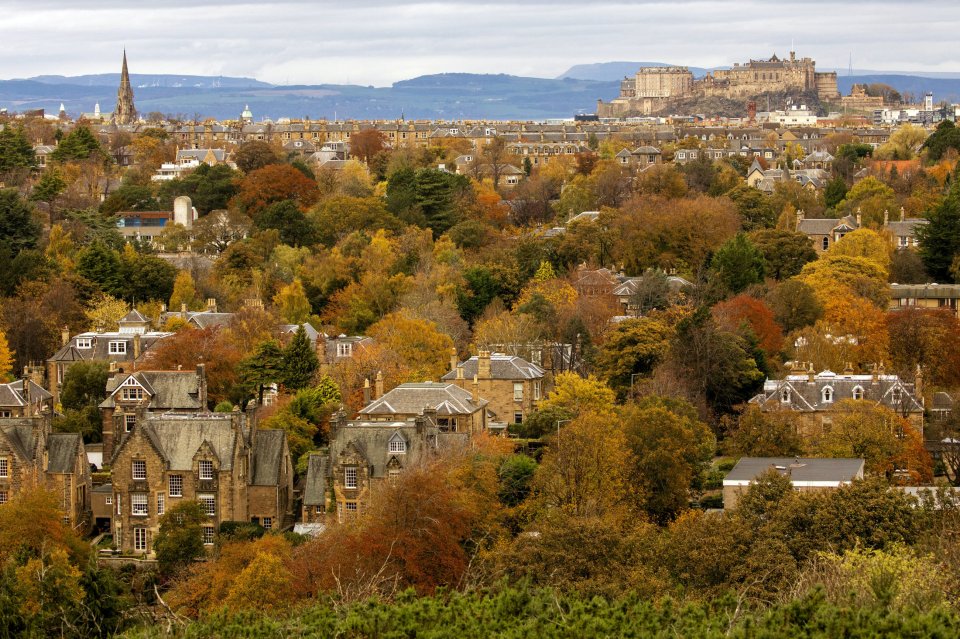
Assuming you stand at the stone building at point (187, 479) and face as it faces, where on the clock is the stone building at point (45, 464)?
the stone building at point (45, 464) is roughly at 4 o'clock from the stone building at point (187, 479).

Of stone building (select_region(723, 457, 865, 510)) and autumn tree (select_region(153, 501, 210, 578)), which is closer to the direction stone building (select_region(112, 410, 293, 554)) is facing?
the autumn tree

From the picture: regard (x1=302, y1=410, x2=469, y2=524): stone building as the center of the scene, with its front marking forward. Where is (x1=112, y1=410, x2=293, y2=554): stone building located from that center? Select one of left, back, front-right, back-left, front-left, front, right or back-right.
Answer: right

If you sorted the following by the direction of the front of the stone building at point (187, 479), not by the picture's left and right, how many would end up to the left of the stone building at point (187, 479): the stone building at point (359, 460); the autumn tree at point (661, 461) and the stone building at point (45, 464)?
2

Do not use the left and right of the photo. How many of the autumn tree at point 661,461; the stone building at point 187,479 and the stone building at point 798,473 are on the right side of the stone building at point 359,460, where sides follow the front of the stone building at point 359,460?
1

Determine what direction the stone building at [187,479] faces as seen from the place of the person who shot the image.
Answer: facing the viewer

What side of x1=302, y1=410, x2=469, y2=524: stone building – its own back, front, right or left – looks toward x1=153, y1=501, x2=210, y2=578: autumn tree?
right

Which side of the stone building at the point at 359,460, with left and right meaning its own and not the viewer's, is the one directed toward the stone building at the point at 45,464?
right

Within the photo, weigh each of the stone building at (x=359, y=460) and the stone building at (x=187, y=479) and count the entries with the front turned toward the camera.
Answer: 2

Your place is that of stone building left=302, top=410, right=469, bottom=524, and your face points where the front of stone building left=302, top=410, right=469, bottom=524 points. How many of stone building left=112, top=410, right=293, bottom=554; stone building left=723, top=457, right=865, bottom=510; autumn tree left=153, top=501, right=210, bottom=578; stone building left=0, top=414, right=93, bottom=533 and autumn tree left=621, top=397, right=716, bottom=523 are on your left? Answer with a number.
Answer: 2

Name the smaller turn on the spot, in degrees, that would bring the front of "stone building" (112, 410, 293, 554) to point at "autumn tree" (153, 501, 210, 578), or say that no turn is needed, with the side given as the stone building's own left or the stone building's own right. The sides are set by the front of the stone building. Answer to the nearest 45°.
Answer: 0° — it already faces it

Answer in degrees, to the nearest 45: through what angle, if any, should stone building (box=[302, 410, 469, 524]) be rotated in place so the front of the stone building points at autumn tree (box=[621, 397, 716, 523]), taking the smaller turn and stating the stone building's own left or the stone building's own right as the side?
approximately 90° to the stone building's own left

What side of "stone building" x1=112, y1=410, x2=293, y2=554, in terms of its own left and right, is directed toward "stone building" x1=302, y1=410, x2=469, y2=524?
left
